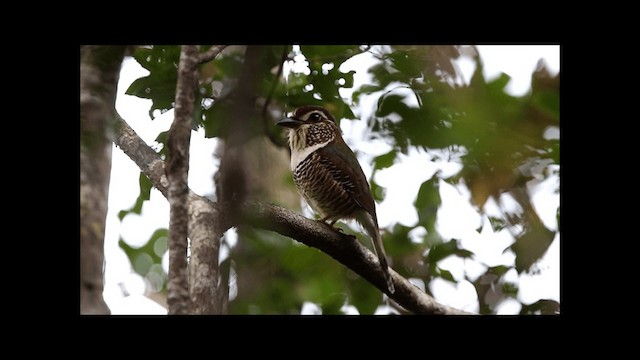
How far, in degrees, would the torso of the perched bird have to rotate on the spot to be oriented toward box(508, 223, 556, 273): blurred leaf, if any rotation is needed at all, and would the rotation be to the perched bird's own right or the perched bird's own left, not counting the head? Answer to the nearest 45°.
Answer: approximately 180°

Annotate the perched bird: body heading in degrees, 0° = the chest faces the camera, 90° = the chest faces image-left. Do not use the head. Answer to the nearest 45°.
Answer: approximately 90°

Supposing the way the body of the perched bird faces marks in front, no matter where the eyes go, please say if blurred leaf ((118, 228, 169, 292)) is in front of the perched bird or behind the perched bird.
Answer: in front

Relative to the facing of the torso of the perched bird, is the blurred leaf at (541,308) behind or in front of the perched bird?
behind

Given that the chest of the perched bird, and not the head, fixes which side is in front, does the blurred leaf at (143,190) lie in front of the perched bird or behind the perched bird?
in front
